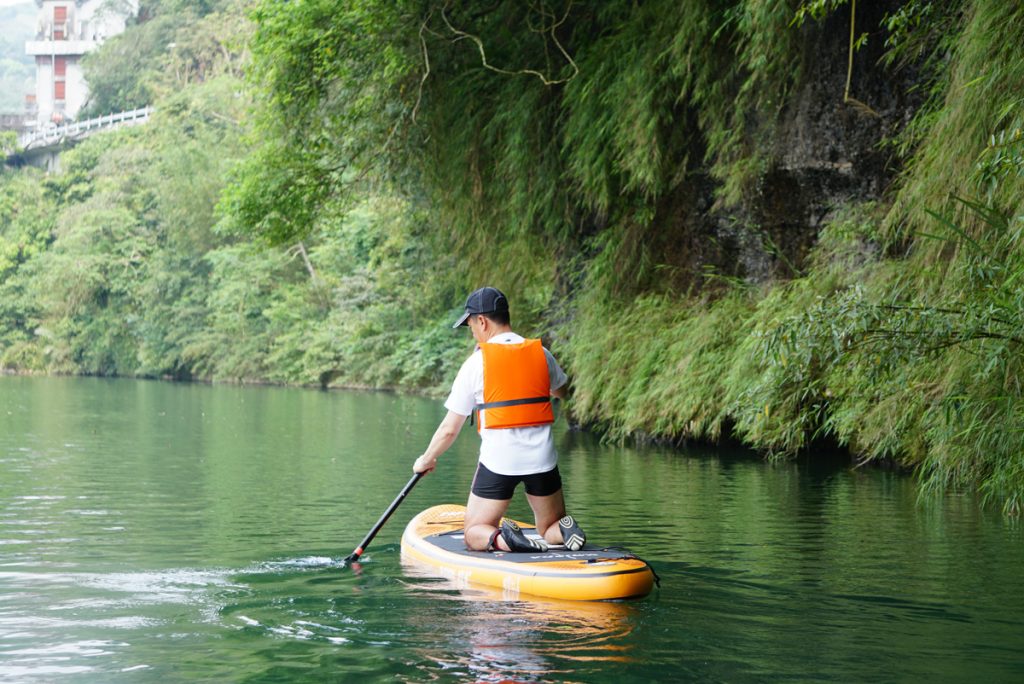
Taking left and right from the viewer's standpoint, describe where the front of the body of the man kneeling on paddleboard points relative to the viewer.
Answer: facing away from the viewer and to the left of the viewer

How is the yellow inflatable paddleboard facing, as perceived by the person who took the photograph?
facing away from the viewer and to the left of the viewer

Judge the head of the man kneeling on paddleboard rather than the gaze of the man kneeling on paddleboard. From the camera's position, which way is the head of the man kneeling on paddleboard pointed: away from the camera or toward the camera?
away from the camera
